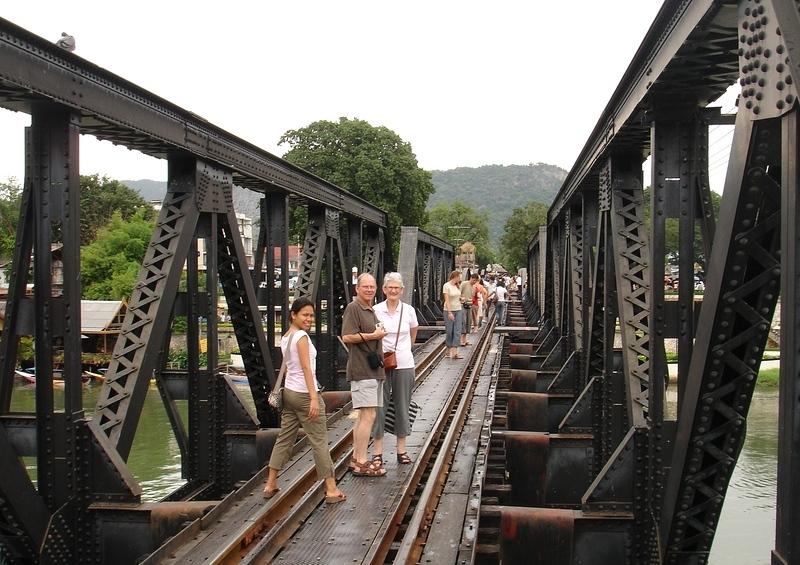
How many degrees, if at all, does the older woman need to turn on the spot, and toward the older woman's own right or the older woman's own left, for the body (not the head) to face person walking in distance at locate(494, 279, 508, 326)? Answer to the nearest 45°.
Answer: approximately 180°

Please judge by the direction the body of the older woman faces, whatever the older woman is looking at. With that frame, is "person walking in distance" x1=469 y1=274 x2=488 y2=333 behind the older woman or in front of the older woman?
behind

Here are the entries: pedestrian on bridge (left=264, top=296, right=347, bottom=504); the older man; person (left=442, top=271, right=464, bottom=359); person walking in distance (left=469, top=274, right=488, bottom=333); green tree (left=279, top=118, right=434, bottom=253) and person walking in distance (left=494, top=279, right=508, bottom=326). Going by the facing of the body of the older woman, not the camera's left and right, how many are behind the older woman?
4

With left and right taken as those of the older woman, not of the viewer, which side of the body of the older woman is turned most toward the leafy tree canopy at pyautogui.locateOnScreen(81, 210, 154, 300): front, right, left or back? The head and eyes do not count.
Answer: back

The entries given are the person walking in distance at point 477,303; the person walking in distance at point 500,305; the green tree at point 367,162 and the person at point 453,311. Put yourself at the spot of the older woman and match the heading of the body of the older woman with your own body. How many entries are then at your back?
4

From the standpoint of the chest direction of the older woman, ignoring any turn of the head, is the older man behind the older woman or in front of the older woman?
in front

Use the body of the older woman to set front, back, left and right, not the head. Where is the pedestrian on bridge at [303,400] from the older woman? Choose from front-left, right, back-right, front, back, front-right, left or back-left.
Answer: front-right

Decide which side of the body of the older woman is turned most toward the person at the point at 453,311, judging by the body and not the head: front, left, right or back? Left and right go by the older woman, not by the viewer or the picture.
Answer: back

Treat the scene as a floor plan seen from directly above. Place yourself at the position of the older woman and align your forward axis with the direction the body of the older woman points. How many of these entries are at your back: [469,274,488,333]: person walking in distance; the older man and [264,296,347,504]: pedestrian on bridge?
1

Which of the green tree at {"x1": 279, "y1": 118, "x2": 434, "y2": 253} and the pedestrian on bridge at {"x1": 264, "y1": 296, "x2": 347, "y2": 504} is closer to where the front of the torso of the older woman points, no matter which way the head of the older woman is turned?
the pedestrian on bridge

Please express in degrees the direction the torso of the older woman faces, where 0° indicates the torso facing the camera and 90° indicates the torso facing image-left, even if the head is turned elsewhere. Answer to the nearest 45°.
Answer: approximately 0°

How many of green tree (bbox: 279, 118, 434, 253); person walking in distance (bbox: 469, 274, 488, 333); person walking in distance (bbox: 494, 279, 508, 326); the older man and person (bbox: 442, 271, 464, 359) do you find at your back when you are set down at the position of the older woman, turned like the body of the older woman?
4

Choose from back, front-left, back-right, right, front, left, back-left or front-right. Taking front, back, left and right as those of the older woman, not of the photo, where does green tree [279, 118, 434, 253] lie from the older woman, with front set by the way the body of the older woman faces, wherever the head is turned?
back
